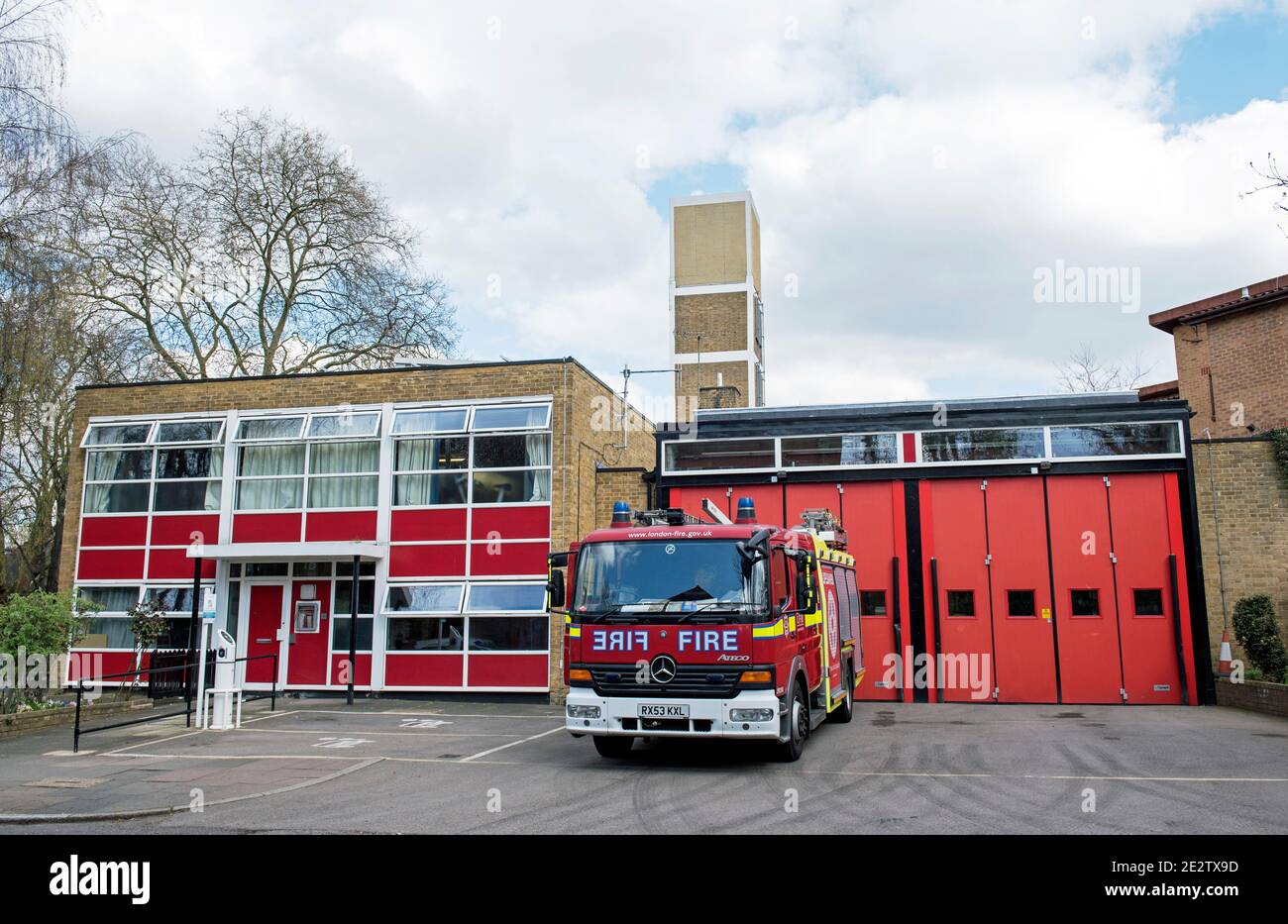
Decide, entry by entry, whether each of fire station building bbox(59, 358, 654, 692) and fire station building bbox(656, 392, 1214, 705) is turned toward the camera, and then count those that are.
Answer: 2

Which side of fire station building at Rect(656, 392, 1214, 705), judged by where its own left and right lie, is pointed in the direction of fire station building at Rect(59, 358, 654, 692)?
right

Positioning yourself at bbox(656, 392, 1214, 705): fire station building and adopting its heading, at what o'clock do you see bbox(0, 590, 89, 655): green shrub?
The green shrub is roughly at 2 o'clock from the fire station building.

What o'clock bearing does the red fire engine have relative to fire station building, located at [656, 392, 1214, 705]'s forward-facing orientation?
The red fire engine is roughly at 1 o'clock from the fire station building.

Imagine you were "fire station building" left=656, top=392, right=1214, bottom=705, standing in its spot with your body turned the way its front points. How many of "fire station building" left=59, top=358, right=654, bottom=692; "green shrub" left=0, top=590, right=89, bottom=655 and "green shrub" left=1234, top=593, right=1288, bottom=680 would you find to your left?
1

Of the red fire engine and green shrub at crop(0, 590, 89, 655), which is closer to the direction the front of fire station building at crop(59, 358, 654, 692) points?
the red fire engine

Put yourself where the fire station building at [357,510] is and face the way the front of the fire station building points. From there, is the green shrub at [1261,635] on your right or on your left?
on your left

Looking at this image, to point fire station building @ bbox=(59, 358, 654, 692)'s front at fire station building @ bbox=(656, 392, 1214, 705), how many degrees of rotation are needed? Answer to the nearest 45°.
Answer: approximately 45° to its left

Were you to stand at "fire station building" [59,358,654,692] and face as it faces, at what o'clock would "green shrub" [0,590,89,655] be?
The green shrub is roughly at 2 o'clock from the fire station building.

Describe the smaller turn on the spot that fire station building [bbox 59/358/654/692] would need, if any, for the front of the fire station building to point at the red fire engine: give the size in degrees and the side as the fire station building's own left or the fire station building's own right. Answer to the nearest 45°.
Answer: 0° — it already faces it
